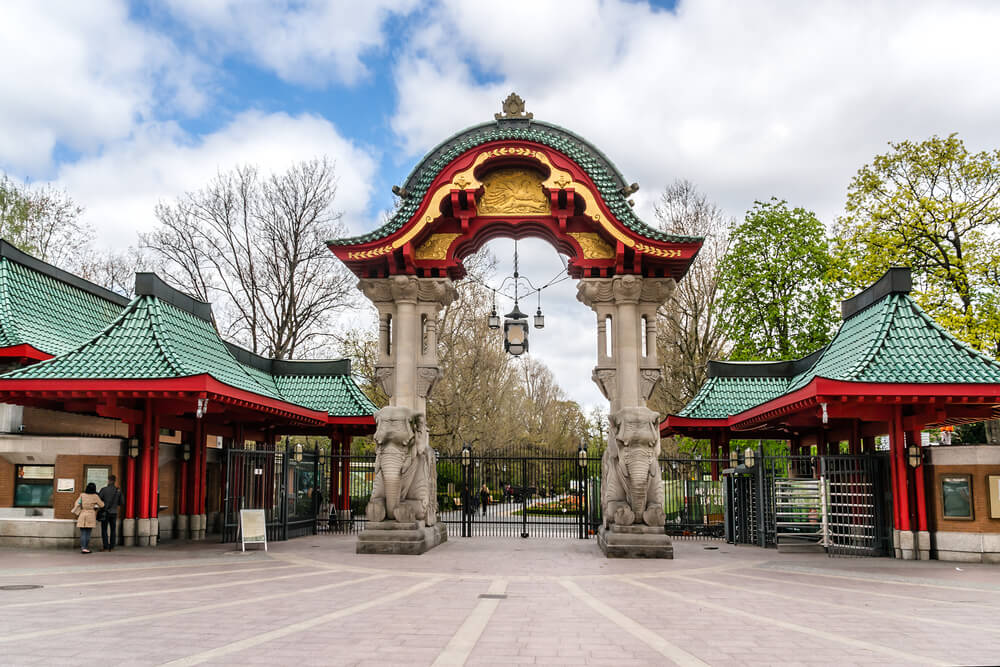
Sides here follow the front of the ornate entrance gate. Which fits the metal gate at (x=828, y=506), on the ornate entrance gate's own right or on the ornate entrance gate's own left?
on the ornate entrance gate's own left

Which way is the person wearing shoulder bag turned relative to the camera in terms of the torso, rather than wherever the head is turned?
away from the camera

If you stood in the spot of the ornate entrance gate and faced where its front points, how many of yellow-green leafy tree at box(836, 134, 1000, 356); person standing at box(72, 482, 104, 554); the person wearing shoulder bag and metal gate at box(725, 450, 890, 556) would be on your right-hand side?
2

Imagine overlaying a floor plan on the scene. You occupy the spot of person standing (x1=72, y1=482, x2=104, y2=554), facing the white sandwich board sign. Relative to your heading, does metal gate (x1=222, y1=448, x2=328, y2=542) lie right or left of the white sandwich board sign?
left

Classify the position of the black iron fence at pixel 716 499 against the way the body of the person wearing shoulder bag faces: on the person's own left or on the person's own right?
on the person's own right

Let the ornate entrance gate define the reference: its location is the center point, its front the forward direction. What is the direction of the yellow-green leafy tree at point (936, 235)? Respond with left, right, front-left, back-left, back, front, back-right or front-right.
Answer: back-left

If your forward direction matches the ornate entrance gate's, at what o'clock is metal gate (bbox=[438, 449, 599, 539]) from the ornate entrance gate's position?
The metal gate is roughly at 6 o'clock from the ornate entrance gate.

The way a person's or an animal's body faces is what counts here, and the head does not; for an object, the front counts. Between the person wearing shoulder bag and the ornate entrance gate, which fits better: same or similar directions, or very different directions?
very different directions
